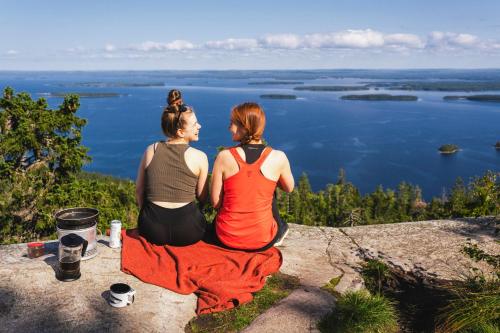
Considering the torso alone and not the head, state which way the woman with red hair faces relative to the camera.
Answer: away from the camera

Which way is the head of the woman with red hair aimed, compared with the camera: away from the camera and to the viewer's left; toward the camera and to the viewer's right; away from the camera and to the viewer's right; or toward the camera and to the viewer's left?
away from the camera and to the viewer's left

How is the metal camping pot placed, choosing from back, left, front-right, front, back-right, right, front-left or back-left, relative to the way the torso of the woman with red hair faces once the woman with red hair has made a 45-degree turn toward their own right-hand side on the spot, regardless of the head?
back-left

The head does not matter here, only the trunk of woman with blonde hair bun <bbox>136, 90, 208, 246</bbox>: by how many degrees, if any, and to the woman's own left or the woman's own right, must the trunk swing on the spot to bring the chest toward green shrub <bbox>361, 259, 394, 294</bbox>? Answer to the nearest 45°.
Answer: approximately 90° to the woman's own right

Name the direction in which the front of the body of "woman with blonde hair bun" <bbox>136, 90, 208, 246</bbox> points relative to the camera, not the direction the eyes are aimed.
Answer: away from the camera

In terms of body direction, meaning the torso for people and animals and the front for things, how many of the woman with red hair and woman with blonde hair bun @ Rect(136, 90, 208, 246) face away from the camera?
2

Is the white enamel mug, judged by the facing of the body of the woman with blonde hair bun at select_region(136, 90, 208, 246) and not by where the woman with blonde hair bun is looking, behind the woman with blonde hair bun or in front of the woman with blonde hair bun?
behind

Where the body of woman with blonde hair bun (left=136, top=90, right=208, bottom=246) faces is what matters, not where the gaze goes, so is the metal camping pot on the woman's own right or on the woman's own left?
on the woman's own left

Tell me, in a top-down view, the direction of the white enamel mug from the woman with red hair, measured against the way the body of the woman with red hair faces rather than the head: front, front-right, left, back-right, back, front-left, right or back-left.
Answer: back-left
